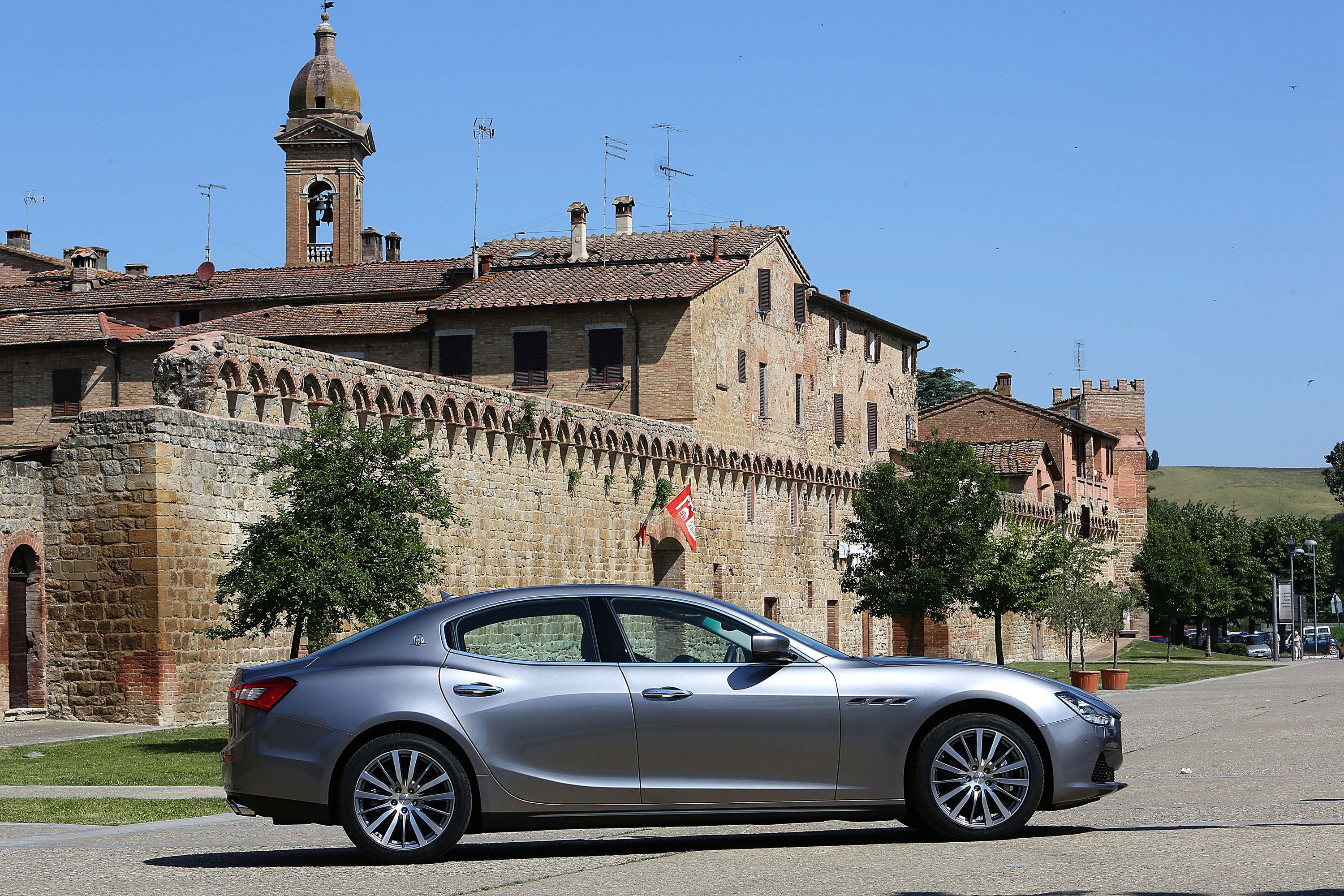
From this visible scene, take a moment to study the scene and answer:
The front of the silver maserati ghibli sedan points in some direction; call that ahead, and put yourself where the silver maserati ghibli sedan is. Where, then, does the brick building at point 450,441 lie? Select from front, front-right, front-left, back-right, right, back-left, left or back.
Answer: left

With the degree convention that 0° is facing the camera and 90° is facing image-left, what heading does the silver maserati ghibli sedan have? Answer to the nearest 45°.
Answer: approximately 270°

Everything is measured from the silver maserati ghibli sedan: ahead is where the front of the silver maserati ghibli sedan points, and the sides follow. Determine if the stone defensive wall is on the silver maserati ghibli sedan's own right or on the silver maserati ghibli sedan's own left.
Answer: on the silver maserati ghibli sedan's own left

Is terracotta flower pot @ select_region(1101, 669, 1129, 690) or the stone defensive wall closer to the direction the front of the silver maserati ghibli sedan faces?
the terracotta flower pot

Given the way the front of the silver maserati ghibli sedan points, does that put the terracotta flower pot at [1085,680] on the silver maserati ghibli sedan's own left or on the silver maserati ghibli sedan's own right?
on the silver maserati ghibli sedan's own left

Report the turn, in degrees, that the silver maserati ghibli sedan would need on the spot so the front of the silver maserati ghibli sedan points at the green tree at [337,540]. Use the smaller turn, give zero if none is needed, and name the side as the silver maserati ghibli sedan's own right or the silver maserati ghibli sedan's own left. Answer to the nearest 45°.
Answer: approximately 90° to the silver maserati ghibli sedan's own left

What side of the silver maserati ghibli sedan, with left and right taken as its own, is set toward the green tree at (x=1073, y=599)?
left

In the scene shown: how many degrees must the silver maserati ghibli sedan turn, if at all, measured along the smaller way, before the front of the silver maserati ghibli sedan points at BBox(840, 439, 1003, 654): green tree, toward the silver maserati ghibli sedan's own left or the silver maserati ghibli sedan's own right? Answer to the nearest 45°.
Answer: approximately 90° to the silver maserati ghibli sedan's own left
